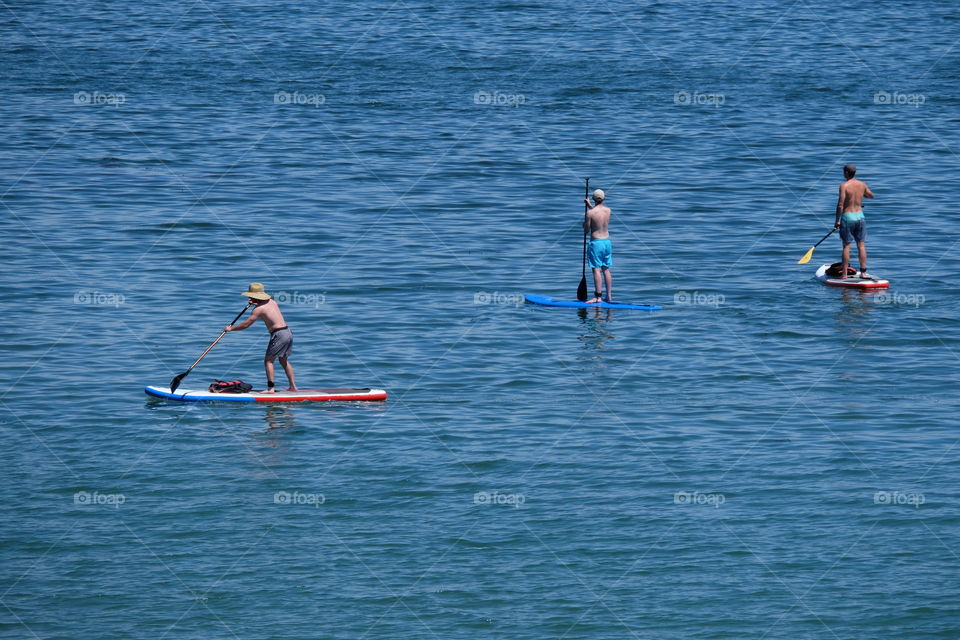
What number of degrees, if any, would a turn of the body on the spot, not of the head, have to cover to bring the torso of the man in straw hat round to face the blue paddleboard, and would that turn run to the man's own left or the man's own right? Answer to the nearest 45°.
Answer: approximately 135° to the man's own right

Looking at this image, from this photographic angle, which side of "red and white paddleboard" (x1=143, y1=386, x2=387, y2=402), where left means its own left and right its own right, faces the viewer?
left

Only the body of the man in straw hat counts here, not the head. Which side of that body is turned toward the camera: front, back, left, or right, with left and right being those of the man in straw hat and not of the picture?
left

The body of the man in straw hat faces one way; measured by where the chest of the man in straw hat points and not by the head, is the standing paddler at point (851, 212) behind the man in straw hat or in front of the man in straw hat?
behind

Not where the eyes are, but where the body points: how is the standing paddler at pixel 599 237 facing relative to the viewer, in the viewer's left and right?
facing away from the viewer and to the left of the viewer
